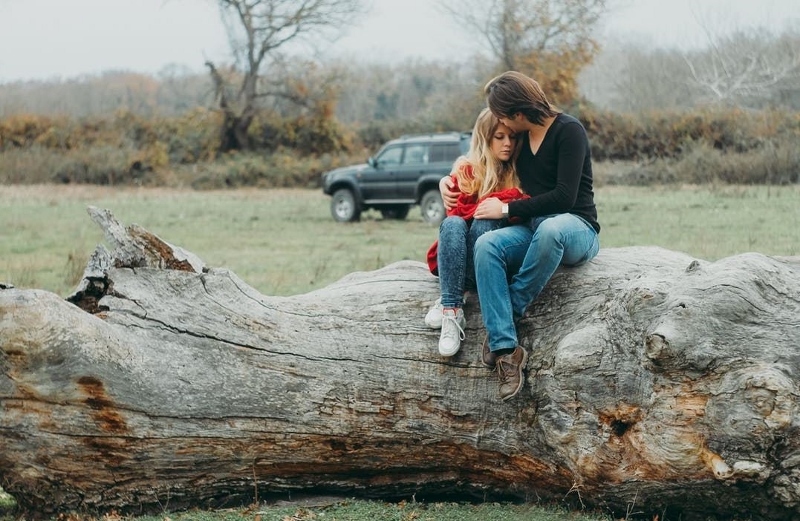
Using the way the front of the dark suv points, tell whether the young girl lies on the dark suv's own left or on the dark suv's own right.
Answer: on the dark suv's own left

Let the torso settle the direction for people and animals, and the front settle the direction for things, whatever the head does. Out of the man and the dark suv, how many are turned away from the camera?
0

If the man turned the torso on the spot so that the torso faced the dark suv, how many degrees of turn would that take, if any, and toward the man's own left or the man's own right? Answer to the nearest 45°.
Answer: approximately 135° to the man's own right

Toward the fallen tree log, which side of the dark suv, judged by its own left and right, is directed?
left

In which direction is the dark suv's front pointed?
to the viewer's left

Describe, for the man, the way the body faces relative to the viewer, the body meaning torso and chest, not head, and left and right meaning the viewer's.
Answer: facing the viewer and to the left of the viewer

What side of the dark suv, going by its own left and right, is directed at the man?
left
